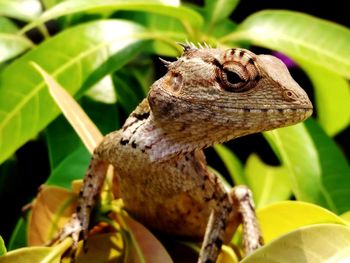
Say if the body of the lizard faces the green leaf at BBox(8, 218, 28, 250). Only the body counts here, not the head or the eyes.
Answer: no

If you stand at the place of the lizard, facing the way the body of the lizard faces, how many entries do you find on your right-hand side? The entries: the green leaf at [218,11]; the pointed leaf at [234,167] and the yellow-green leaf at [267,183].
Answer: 0

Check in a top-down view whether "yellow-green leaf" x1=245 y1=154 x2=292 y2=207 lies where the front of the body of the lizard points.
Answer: no

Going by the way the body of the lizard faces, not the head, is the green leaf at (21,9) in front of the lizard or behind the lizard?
behind

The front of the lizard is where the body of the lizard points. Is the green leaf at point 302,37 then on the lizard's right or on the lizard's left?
on the lizard's left

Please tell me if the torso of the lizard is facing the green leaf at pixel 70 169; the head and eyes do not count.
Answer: no

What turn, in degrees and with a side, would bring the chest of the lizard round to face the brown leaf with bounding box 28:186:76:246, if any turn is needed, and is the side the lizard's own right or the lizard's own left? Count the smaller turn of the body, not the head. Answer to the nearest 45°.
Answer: approximately 135° to the lizard's own right

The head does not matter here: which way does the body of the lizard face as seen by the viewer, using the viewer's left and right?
facing the viewer and to the right of the viewer

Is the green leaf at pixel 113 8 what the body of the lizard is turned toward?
no
